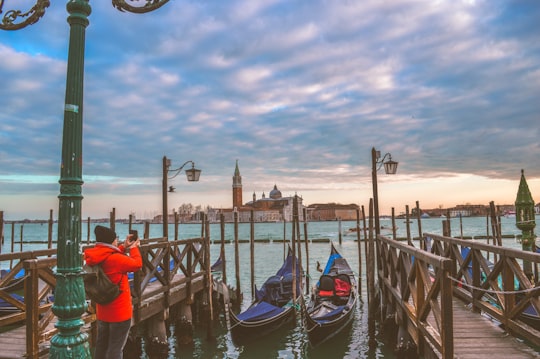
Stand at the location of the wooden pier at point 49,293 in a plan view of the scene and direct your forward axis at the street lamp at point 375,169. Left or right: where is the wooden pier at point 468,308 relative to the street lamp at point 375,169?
right

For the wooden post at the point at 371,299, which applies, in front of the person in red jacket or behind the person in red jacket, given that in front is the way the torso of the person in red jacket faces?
in front

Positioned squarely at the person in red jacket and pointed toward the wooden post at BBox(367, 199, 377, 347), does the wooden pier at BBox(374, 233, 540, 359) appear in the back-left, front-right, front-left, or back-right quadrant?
front-right

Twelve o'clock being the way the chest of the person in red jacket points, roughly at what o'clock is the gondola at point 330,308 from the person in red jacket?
The gondola is roughly at 12 o'clock from the person in red jacket.

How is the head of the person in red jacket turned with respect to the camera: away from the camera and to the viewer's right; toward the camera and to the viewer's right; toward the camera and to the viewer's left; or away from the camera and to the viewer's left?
away from the camera and to the viewer's right

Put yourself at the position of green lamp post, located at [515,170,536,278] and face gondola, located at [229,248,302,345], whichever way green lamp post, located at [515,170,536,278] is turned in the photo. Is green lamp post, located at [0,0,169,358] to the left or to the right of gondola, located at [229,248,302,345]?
left

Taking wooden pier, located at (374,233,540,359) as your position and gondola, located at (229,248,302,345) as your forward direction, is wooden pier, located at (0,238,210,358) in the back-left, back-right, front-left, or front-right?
front-left

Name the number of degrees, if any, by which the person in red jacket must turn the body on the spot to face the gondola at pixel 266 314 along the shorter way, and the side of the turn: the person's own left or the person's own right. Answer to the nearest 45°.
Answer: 0° — they already face it

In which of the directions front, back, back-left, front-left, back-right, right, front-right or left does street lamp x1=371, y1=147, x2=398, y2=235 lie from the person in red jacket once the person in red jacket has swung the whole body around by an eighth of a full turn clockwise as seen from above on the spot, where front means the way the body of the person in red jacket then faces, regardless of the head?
front-left

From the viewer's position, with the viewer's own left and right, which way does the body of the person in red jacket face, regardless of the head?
facing away from the viewer and to the right of the viewer

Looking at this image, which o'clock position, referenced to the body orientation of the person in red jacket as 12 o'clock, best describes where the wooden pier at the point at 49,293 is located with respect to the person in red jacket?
The wooden pier is roughly at 10 o'clock from the person in red jacket.
